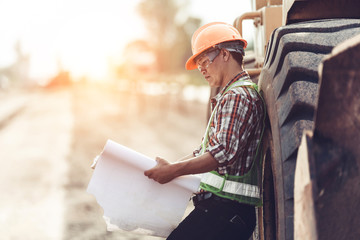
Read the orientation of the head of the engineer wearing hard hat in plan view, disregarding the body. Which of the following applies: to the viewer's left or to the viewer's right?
to the viewer's left

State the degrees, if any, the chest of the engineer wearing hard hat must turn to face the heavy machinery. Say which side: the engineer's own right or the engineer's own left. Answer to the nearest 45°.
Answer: approximately 135° to the engineer's own left

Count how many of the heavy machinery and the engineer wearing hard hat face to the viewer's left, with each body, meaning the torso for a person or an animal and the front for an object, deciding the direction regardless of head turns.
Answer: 1

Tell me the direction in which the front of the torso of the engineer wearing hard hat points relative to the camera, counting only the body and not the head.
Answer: to the viewer's left
